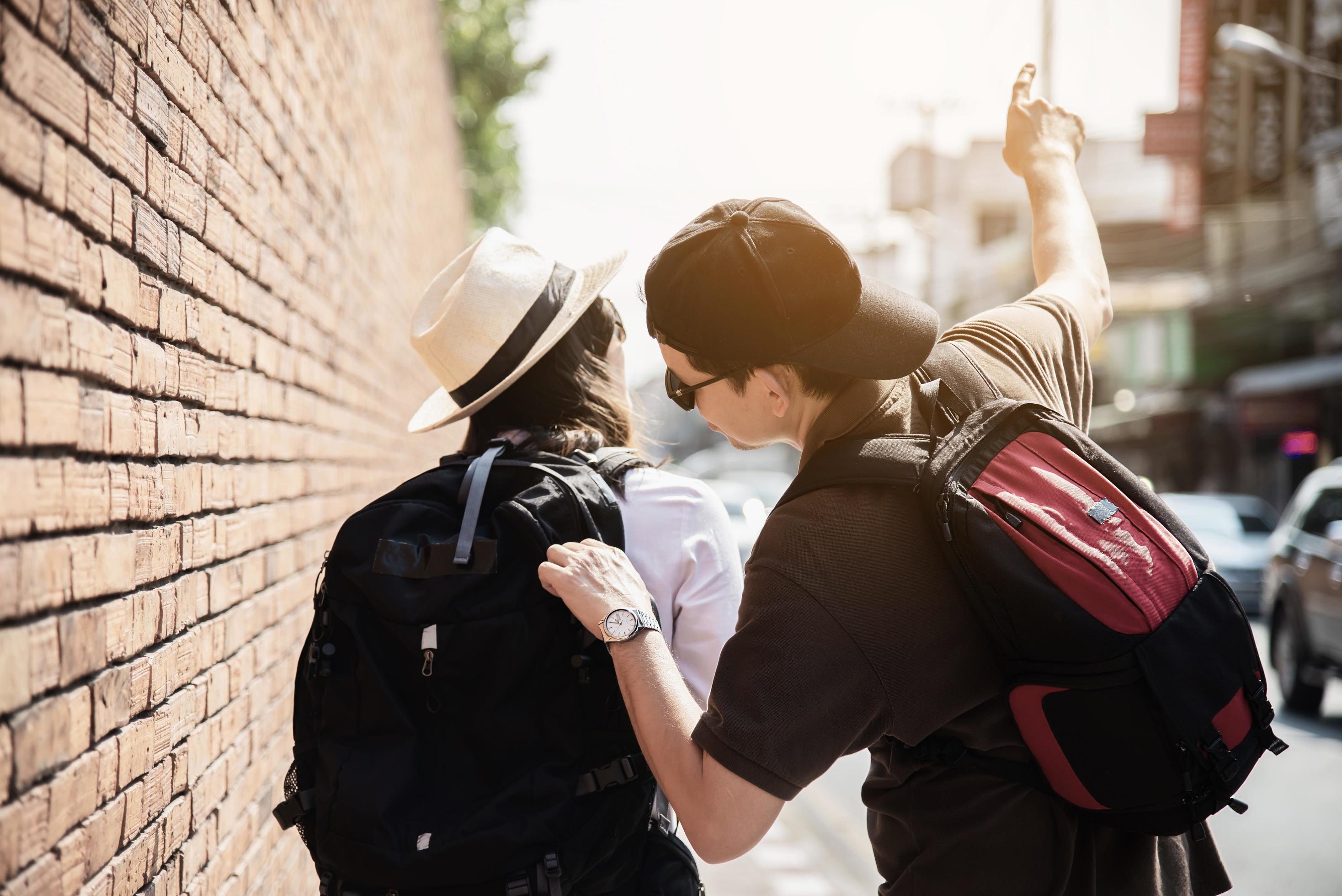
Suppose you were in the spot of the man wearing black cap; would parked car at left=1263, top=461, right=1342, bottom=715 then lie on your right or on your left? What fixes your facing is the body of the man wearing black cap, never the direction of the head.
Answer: on your right

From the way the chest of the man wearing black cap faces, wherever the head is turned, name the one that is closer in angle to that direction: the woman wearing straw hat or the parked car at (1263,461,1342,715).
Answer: the woman wearing straw hat

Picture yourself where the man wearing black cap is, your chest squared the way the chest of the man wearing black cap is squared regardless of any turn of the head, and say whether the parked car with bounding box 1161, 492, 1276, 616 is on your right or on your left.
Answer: on your right

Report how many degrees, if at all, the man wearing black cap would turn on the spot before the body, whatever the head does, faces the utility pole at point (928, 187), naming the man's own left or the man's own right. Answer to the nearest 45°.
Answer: approximately 45° to the man's own right

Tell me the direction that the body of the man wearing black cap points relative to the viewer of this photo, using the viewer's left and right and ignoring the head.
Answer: facing away from the viewer and to the left of the viewer
